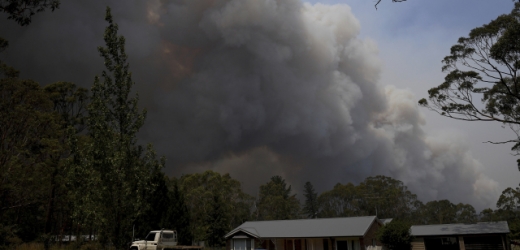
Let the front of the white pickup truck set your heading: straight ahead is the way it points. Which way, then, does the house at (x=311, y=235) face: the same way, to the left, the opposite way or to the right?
to the left

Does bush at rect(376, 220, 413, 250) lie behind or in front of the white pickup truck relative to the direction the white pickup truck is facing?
behind

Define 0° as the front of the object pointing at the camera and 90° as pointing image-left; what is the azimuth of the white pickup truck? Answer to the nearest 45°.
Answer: approximately 90°

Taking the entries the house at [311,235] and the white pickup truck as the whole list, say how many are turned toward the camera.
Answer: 1

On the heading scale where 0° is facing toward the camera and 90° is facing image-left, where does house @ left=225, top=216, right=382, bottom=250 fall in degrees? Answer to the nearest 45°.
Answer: approximately 0°

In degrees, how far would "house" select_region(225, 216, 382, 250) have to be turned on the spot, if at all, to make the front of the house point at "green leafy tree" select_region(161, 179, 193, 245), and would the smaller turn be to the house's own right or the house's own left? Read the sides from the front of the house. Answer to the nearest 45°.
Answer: approximately 90° to the house's own right

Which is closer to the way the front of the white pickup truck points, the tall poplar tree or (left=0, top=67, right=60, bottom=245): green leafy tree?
the green leafy tree

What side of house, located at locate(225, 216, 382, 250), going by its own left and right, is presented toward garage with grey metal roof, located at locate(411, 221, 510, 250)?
left

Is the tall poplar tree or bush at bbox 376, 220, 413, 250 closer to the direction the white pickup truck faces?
the tall poplar tree

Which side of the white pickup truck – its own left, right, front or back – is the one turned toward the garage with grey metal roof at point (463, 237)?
back
